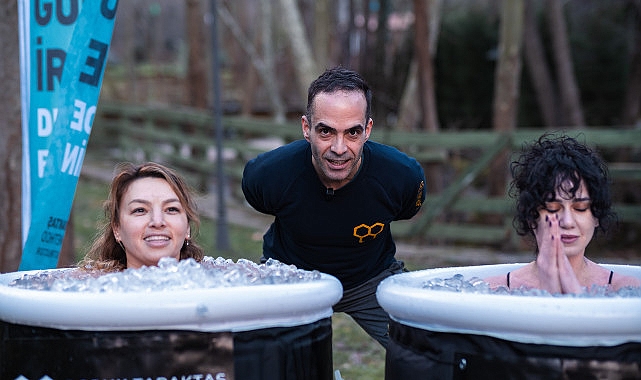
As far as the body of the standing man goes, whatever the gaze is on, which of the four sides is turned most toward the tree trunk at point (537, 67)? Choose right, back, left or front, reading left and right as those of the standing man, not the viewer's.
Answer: back

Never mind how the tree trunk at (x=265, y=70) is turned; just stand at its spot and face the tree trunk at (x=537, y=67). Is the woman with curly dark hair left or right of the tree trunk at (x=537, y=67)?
right

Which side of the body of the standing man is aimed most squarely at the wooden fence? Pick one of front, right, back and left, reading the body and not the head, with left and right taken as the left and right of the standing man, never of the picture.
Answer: back

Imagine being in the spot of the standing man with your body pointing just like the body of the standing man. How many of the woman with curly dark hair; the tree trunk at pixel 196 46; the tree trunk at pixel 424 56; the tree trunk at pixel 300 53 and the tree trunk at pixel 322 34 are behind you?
4

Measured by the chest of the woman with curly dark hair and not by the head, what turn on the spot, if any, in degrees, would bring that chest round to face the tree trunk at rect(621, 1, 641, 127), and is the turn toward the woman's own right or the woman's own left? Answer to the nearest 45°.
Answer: approximately 180°

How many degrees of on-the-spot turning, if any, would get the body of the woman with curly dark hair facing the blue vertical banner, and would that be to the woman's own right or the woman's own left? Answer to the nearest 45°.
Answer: approximately 90° to the woman's own right

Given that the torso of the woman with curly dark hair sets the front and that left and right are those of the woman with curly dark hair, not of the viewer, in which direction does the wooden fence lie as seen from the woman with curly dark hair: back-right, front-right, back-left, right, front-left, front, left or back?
back

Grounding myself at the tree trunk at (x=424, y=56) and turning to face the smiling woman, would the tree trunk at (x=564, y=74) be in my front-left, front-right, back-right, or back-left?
back-left

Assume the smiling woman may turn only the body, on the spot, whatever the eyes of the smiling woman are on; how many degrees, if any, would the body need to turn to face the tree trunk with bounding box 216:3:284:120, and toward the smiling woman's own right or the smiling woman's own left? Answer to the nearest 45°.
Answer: approximately 180°
